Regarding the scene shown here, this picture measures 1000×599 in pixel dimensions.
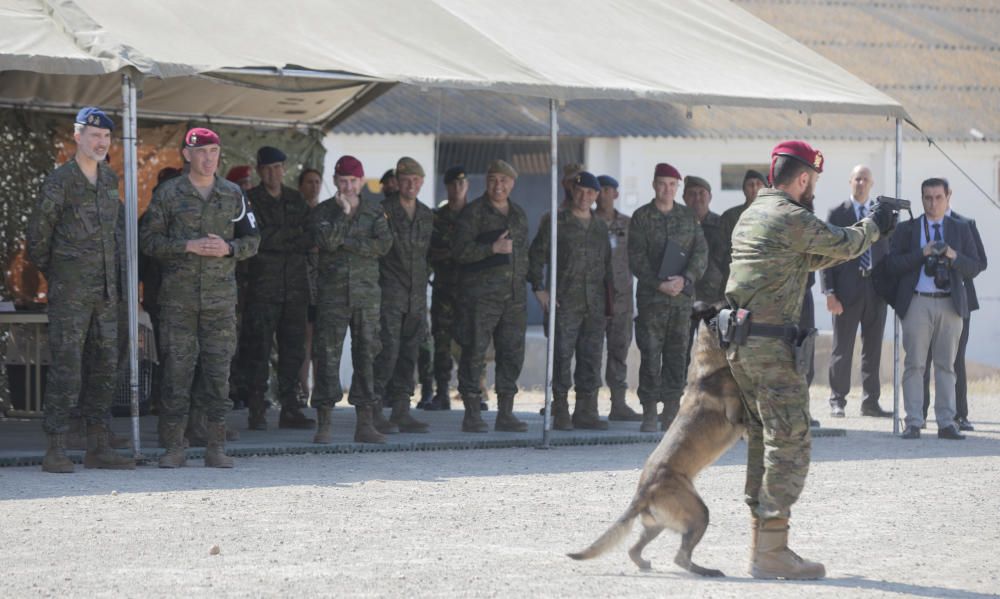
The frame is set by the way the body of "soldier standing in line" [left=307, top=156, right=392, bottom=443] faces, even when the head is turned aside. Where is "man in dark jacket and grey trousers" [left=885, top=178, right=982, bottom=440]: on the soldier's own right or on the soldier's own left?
on the soldier's own left

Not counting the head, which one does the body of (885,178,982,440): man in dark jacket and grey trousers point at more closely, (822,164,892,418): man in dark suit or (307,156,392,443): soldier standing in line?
the soldier standing in line

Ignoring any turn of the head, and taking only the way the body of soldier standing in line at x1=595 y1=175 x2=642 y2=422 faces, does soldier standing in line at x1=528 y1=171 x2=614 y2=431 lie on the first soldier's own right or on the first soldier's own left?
on the first soldier's own right

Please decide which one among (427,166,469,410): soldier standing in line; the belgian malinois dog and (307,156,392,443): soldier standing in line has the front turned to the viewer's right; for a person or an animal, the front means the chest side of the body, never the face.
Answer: the belgian malinois dog

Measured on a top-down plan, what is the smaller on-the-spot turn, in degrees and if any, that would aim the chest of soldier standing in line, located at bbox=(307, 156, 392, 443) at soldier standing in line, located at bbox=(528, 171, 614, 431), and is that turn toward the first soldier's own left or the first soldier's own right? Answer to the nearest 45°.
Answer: approximately 135° to the first soldier's own left

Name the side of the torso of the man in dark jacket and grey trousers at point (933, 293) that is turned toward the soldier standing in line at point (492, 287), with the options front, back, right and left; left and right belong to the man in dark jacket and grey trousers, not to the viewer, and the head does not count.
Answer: right

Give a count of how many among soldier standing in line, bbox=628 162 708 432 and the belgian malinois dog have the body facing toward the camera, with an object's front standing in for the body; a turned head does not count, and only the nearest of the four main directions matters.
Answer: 1

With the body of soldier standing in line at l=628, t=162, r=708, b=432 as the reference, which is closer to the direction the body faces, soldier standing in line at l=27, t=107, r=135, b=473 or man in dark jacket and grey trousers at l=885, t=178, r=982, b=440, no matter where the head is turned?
the soldier standing in line
